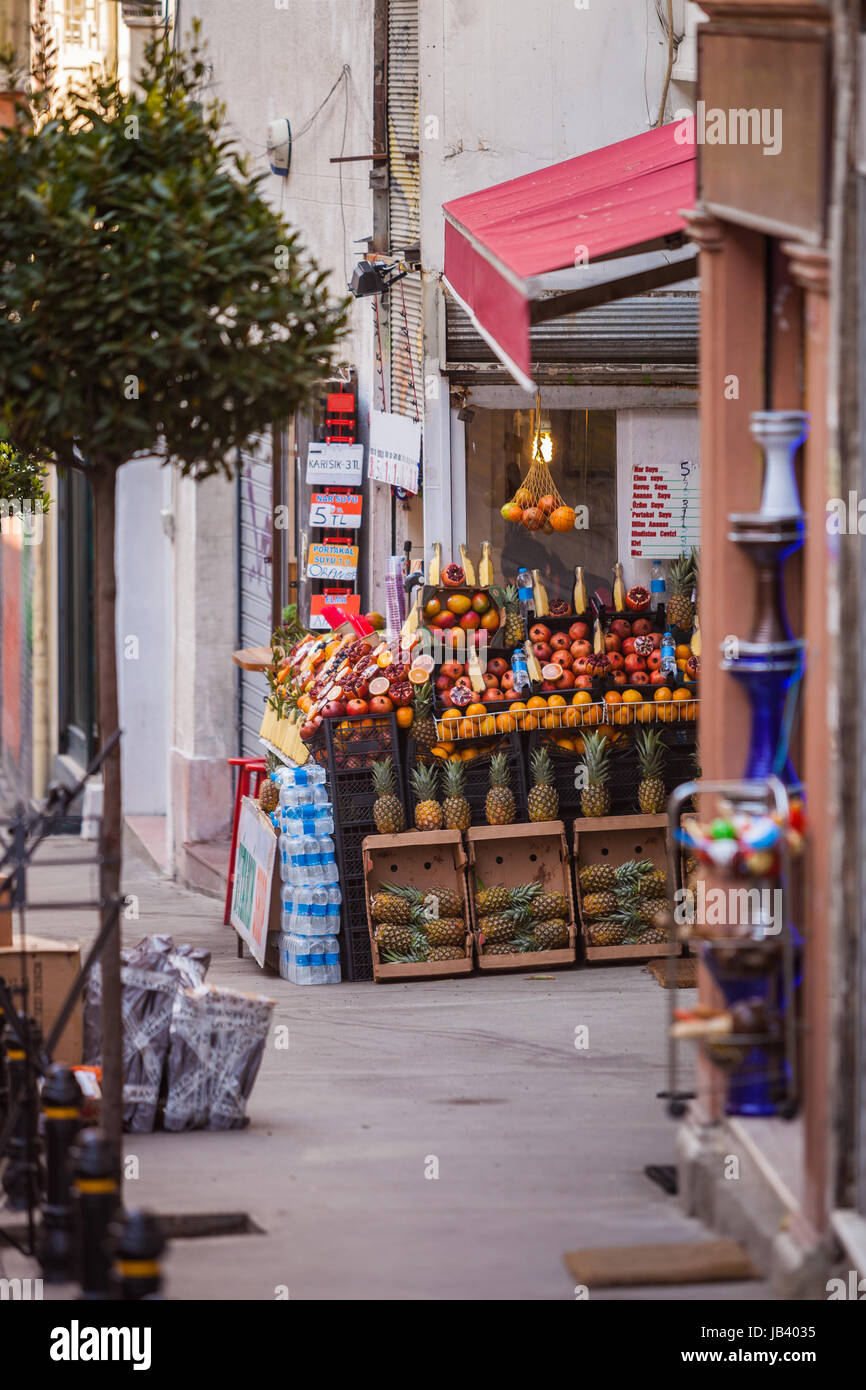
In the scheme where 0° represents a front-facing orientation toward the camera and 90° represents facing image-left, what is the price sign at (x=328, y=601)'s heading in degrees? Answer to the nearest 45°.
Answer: approximately 0°

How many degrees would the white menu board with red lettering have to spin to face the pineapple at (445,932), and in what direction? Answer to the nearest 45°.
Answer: approximately 45° to its right

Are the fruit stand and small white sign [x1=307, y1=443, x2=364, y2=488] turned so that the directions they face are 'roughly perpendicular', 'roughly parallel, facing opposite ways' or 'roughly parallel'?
roughly parallel

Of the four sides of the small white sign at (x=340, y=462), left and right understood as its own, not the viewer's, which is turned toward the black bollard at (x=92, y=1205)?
front

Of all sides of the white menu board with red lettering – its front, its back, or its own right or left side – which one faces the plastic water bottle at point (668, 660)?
front

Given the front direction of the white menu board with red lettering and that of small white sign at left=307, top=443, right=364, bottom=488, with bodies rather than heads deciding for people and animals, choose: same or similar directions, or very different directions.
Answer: same or similar directions

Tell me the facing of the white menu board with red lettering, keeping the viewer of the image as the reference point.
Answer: facing the viewer

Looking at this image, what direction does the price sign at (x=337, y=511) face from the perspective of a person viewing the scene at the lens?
facing the viewer

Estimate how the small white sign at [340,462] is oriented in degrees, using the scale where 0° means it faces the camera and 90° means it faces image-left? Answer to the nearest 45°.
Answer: approximately 0°

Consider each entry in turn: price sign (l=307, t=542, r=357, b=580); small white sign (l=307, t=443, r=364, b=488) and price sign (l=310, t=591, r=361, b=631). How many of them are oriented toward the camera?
3

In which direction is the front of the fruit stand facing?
toward the camera

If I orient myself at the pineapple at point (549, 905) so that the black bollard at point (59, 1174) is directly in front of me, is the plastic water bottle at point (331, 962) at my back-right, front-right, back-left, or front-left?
front-right

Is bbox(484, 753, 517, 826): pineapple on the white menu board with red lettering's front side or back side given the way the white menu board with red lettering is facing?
on the front side
